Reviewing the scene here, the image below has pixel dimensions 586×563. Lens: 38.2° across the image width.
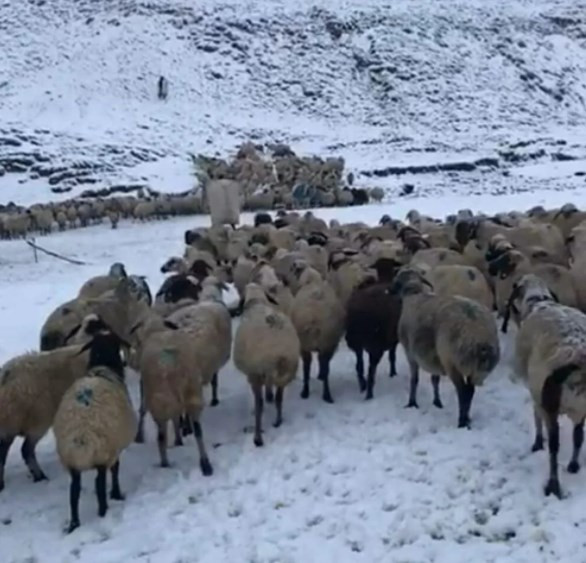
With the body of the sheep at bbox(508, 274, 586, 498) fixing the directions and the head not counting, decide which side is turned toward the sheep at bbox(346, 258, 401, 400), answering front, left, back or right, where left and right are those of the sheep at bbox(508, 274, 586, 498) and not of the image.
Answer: front

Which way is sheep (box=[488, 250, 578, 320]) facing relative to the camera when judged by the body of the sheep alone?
to the viewer's left

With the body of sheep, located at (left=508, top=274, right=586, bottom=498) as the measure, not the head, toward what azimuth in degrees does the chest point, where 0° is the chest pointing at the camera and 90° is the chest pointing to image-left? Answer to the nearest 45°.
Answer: approximately 135°

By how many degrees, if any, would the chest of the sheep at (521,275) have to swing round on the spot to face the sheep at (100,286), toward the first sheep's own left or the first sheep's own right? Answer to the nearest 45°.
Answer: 0° — it already faces it

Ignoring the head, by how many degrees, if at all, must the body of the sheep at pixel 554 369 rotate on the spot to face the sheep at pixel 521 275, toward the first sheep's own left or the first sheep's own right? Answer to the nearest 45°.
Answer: approximately 45° to the first sheep's own right

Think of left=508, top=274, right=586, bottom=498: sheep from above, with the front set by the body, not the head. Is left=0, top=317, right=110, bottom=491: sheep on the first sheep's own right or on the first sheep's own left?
on the first sheep's own left

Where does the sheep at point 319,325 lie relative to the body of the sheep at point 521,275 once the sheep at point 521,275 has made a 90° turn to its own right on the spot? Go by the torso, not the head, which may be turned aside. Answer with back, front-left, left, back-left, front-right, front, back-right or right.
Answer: back-left

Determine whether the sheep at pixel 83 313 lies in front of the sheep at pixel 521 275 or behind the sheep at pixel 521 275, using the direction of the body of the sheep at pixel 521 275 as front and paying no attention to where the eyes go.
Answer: in front

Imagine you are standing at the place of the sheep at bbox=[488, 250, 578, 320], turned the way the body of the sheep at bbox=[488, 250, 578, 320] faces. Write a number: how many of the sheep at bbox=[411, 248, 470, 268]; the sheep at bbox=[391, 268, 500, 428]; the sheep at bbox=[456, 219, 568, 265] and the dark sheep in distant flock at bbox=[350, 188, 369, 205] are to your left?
1

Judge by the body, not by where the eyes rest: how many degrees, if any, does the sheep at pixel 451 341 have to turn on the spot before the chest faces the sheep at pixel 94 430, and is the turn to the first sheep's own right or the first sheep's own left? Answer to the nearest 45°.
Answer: approximately 90° to the first sheep's own left

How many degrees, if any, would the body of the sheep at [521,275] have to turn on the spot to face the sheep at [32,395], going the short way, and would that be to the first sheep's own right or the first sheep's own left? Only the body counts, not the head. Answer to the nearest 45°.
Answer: approximately 45° to the first sheep's own left

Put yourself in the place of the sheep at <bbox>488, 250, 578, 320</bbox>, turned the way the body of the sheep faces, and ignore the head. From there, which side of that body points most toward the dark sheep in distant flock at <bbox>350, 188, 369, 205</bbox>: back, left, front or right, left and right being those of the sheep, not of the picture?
right

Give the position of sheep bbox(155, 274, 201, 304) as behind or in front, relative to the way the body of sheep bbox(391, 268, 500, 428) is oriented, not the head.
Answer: in front
